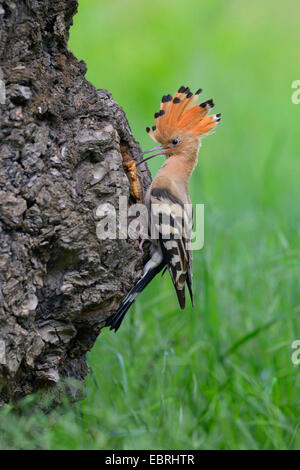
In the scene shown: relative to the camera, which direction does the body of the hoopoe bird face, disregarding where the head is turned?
to the viewer's left
